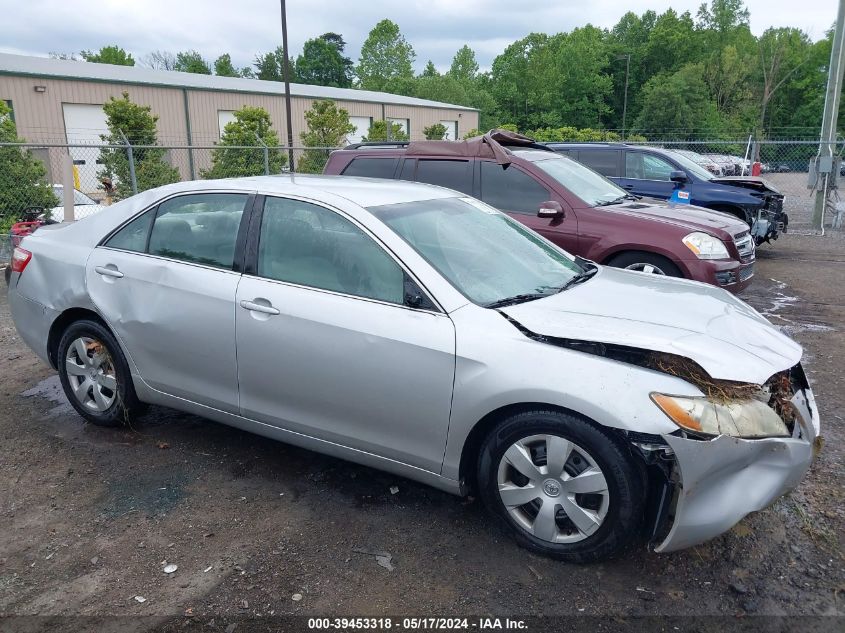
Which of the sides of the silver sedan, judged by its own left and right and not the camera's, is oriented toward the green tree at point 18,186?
back

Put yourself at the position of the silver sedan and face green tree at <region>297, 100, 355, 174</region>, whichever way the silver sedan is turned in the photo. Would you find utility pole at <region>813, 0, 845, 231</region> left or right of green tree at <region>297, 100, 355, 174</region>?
right

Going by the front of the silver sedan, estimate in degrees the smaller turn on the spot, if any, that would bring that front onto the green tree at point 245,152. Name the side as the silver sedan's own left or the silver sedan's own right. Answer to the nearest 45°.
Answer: approximately 135° to the silver sedan's own left

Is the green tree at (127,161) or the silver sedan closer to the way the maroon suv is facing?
the silver sedan

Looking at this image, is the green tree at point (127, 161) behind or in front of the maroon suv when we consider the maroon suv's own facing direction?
behind

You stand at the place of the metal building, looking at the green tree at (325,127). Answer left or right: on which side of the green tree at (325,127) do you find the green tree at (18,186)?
right

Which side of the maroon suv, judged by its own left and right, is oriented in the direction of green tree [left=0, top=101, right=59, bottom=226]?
back

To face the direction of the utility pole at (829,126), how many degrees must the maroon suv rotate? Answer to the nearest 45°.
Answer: approximately 90° to its left

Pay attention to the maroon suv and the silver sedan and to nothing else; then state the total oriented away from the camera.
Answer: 0

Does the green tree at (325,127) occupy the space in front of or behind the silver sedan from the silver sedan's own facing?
behind

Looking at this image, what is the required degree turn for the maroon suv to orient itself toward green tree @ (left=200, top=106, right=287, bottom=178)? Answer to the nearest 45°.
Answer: approximately 180°

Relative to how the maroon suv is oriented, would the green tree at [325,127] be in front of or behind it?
behind

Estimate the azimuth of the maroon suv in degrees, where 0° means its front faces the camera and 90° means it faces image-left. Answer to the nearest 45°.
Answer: approximately 315°
